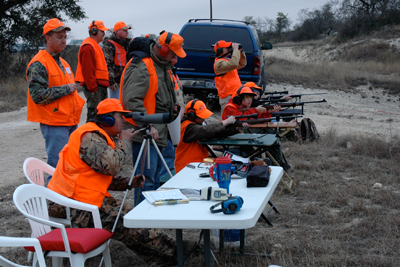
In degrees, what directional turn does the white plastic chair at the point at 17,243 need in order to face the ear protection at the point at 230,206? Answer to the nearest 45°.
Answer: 0° — it already faces it

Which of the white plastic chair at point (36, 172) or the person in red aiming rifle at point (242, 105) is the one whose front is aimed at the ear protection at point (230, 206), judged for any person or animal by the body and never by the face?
the white plastic chair

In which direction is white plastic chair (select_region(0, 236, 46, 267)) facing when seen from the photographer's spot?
facing to the right of the viewer

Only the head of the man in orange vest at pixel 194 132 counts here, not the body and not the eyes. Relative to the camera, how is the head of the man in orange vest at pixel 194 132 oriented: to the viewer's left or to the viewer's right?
to the viewer's right

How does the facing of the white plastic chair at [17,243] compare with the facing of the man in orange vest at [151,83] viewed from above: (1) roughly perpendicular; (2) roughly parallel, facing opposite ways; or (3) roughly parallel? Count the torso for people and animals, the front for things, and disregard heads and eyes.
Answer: roughly parallel

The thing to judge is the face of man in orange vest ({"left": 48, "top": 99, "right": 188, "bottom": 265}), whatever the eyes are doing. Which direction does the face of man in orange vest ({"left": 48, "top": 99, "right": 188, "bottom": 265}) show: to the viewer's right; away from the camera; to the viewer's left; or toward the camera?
to the viewer's right

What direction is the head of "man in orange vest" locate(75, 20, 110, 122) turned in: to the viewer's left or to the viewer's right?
to the viewer's right

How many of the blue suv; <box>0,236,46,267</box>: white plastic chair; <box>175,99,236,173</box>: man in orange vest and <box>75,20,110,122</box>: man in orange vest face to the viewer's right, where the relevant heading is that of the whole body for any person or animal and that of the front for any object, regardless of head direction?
3

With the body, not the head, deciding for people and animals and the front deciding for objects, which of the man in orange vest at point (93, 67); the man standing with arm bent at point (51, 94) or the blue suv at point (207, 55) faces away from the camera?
the blue suv

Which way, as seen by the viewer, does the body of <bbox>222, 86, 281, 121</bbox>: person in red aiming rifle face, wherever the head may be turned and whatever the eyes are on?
to the viewer's right

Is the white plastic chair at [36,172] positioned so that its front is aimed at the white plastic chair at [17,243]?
no

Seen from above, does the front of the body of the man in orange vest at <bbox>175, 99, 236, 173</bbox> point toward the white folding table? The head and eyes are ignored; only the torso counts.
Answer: no

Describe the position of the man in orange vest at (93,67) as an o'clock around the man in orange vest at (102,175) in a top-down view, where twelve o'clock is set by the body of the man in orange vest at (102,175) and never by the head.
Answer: the man in orange vest at (93,67) is roughly at 9 o'clock from the man in orange vest at (102,175).

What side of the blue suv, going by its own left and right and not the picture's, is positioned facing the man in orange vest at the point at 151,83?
back

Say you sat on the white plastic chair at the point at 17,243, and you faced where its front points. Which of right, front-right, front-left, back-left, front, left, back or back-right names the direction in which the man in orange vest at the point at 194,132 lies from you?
front-left
